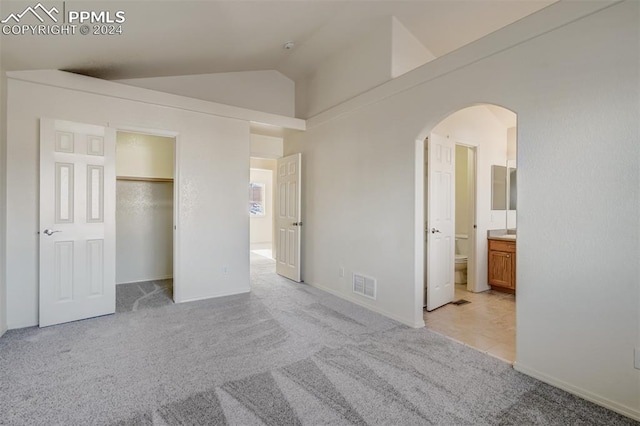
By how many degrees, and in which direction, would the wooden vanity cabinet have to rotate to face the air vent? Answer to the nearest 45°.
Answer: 0° — it already faces it

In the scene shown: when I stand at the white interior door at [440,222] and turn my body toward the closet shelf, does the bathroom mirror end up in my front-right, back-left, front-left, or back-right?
back-right

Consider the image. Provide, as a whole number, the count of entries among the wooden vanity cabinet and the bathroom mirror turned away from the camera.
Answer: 0

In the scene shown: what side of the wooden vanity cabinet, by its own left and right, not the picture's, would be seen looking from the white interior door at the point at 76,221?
front

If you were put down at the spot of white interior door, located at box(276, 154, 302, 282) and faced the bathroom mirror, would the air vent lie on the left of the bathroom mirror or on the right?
right

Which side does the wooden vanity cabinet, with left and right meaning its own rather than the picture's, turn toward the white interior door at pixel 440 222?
front

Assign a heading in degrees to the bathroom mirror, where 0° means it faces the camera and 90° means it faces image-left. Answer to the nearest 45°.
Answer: approximately 0°

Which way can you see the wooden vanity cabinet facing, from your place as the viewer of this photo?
facing the viewer and to the left of the viewer
